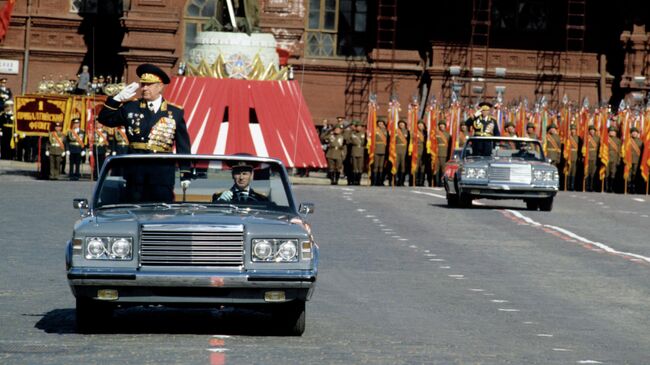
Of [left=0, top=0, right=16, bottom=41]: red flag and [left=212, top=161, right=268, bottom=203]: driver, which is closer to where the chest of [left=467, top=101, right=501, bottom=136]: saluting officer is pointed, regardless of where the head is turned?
the driver

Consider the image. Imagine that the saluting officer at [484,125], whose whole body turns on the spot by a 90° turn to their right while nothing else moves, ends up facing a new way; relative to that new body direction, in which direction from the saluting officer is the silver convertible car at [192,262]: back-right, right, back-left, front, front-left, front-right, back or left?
left

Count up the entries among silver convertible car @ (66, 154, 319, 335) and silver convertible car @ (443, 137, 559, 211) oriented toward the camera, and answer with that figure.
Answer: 2

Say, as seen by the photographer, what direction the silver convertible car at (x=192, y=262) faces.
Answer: facing the viewer

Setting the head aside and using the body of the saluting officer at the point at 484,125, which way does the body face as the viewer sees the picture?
toward the camera

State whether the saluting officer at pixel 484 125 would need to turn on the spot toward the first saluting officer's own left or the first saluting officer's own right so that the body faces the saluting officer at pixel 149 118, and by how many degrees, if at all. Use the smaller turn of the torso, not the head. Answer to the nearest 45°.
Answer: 0° — they already face them

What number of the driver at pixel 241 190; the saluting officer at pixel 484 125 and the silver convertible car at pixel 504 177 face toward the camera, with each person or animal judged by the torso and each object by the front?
3
